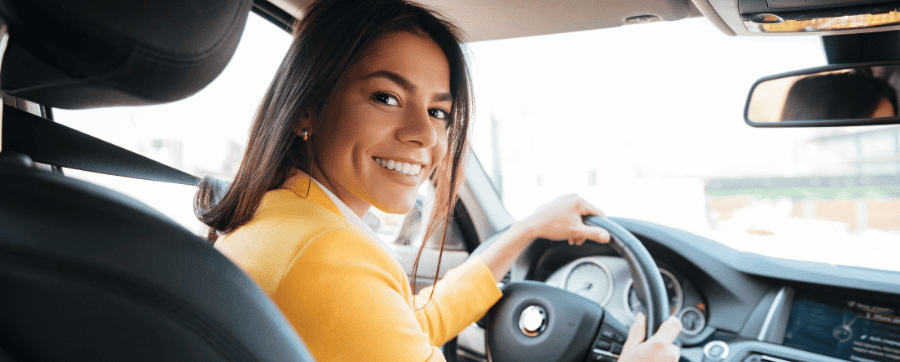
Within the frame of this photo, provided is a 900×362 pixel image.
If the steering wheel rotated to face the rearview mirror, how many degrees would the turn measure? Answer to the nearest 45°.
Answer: approximately 135° to its left

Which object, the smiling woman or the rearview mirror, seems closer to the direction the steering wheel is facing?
the smiling woman

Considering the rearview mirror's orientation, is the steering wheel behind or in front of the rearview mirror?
in front

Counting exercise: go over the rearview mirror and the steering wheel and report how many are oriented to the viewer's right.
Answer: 0

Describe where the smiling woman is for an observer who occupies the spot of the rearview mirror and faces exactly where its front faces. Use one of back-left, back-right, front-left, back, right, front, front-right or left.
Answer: front

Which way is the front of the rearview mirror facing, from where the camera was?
facing the viewer and to the left of the viewer

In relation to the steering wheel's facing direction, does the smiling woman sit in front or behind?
in front
